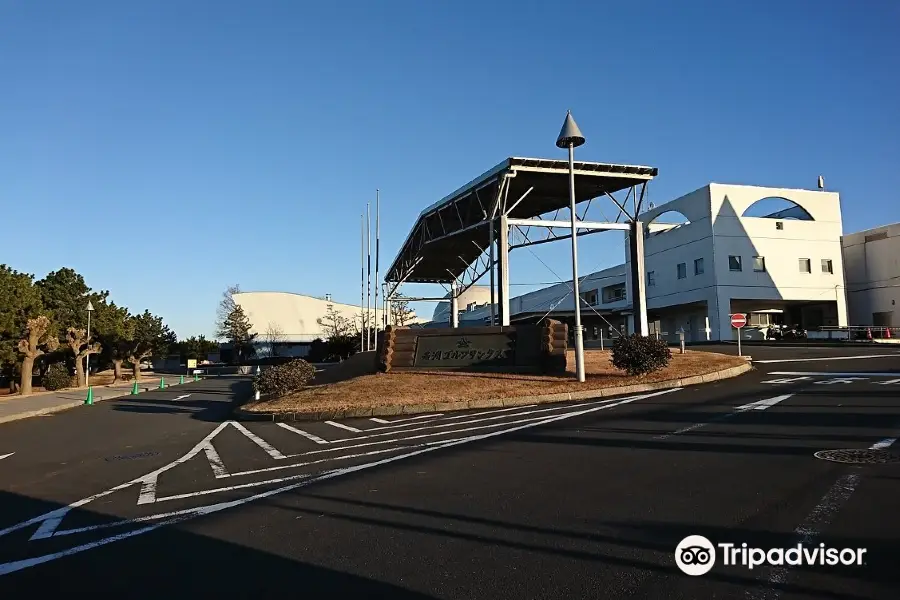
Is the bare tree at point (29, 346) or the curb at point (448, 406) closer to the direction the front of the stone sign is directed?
the curb

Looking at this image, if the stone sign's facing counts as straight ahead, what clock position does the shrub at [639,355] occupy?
The shrub is roughly at 10 o'clock from the stone sign.

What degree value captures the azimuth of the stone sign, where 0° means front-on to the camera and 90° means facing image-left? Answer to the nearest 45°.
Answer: approximately 0°

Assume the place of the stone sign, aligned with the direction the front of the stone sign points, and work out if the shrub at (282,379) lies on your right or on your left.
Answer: on your right

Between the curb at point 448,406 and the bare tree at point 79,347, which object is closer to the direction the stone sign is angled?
the curb

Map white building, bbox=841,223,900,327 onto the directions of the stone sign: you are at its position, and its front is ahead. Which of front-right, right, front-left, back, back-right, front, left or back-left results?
back-left

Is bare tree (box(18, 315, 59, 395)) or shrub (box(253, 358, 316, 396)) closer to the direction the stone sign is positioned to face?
the shrub
